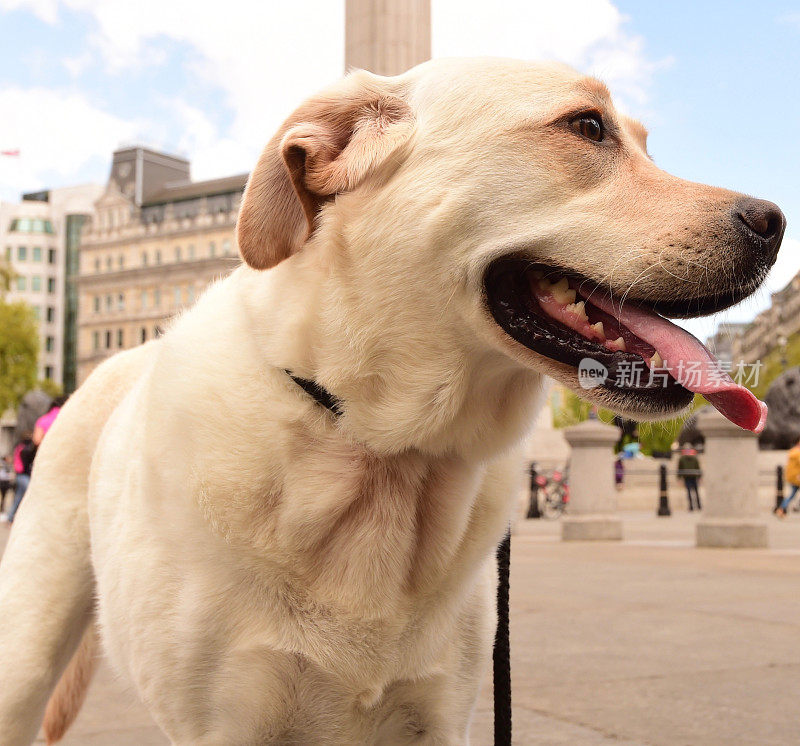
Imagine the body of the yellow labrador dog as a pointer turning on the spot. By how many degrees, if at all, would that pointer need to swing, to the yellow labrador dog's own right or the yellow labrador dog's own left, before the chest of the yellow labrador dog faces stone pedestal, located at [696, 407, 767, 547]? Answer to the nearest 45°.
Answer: approximately 135° to the yellow labrador dog's own left

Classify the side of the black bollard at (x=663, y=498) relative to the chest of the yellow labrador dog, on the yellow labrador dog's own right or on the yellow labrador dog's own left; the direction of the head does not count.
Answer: on the yellow labrador dog's own left

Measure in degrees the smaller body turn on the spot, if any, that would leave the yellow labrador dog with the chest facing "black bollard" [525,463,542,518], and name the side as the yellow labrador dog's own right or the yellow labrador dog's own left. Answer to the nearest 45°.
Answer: approximately 135° to the yellow labrador dog's own left

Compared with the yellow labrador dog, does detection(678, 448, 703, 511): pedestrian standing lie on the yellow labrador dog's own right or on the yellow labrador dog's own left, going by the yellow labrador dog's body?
on the yellow labrador dog's own left

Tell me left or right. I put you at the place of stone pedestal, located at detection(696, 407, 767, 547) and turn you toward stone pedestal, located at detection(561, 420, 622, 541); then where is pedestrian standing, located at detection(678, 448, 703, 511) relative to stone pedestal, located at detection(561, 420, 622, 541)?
right

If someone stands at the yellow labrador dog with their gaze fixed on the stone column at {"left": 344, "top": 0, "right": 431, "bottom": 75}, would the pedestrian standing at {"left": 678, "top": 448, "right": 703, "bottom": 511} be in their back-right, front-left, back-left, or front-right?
front-right

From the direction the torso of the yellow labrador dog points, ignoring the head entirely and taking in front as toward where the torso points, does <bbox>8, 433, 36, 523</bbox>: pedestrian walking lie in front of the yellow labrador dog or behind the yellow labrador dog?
behind

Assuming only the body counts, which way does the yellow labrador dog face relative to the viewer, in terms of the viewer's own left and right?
facing the viewer and to the right of the viewer
